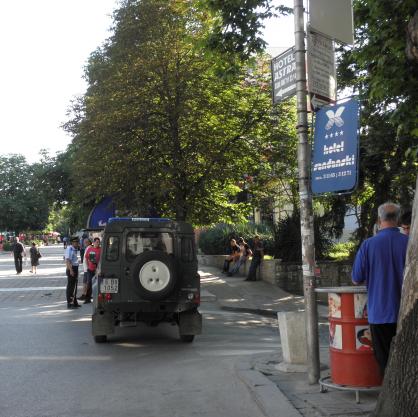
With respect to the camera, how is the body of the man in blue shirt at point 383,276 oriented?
away from the camera

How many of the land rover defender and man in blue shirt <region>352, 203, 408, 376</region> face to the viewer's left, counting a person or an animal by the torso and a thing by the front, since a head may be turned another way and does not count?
0

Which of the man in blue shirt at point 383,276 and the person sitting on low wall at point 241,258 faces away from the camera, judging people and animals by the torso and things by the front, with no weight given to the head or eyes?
the man in blue shirt

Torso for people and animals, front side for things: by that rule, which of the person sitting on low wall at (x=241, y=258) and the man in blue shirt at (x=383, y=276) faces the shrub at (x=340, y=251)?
the man in blue shirt

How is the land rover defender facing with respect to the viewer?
away from the camera

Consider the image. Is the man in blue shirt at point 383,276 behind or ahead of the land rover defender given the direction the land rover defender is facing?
behind

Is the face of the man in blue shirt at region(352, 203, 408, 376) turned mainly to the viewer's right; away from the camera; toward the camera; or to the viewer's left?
away from the camera
